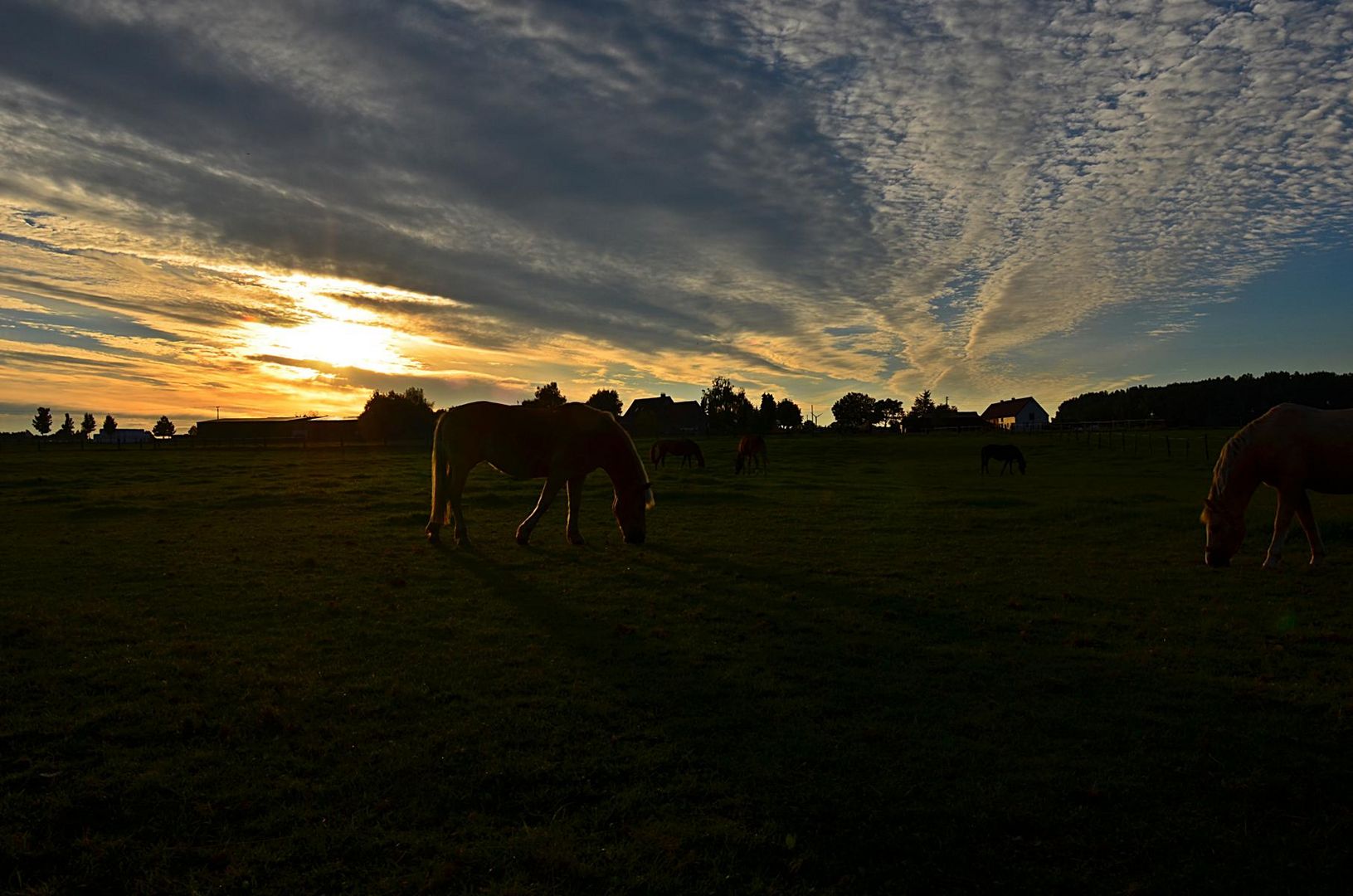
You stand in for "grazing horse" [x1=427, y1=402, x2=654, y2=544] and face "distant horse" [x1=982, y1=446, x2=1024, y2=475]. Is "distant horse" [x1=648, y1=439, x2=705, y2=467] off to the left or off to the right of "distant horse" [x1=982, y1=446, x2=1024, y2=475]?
left

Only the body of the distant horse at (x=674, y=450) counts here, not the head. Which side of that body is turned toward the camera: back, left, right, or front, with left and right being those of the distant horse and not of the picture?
right

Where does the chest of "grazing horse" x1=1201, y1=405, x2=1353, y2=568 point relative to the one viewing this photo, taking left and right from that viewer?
facing to the left of the viewer

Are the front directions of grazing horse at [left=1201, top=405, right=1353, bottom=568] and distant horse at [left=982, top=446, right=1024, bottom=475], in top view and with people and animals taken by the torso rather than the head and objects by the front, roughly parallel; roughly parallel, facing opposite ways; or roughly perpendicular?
roughly parallel, facing opposite ways

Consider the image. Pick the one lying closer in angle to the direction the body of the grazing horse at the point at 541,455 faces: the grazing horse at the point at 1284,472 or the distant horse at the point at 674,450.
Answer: the grazing horse

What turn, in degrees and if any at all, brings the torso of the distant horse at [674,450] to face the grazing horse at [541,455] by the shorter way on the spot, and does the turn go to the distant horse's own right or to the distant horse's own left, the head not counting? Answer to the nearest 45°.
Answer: approximately 90° to the distant horse's own right

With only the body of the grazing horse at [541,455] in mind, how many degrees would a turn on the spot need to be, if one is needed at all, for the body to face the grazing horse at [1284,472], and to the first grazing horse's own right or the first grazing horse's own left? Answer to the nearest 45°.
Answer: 0° — it already faces it

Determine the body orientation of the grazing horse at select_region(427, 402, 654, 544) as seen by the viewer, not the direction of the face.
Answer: to the viewer's right

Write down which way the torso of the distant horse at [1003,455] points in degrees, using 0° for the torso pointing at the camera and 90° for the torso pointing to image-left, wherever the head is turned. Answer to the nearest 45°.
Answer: approximately 270°

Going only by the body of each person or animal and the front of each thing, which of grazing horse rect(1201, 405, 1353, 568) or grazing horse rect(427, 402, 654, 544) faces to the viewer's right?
grazing horse rect(427, 402, 654, 544)

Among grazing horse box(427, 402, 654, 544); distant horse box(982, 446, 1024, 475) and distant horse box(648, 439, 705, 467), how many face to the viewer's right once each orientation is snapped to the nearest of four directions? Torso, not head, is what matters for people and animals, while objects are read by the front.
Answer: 3

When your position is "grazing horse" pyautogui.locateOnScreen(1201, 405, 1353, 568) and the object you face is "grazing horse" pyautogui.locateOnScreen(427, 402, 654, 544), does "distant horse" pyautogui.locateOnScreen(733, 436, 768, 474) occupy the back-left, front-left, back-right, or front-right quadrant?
front-right

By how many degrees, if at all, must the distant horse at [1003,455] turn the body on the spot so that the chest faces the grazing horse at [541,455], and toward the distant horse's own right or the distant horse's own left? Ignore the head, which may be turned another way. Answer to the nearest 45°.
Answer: approximately 90° to the distant horse's own right

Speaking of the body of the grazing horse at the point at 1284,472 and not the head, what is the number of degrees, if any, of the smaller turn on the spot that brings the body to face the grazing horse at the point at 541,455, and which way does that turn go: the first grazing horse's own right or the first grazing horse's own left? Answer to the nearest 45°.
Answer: approximately 45° to the first grazing horse's own left

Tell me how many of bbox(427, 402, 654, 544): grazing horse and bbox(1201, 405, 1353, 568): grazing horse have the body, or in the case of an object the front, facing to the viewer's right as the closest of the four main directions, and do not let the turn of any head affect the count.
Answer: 1
